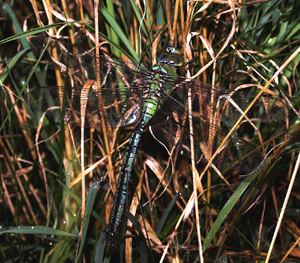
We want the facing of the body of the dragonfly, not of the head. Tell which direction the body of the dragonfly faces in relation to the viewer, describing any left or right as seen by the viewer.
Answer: facing away from the viewer
